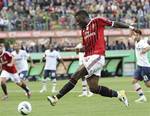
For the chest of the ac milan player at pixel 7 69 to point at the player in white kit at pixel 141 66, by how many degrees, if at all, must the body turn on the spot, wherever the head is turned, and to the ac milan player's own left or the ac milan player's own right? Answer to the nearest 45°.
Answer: approximately 90° to the ac milan player's own left

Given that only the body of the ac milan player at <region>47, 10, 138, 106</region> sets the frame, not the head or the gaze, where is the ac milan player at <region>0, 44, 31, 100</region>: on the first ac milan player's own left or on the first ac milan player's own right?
on the first ac milan player's own right

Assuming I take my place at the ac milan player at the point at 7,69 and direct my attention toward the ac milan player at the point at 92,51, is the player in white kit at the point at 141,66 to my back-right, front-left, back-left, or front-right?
front-left

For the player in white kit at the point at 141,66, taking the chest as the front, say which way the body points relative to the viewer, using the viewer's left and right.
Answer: facing the viewer and to the left of the viewer
